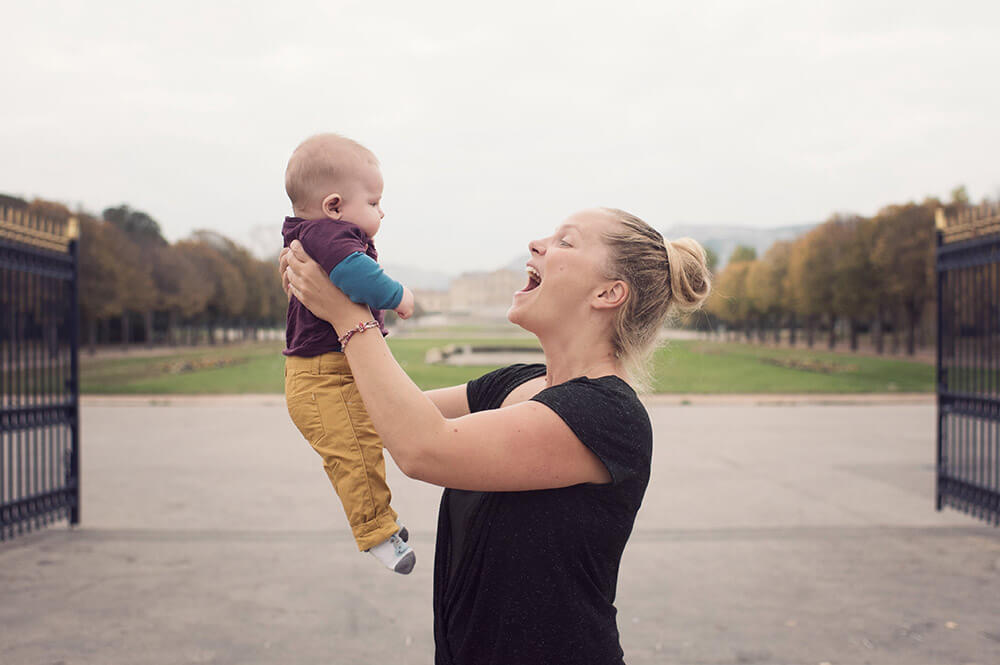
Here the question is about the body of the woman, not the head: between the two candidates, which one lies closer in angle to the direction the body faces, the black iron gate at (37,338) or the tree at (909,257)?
the black iron gate

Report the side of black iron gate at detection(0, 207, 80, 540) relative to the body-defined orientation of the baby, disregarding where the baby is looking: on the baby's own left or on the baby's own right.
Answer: on the baby's own left

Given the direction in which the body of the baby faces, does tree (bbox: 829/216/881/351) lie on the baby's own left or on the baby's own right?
on the baby's own left

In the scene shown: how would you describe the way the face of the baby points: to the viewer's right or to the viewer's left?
to the viewer's right

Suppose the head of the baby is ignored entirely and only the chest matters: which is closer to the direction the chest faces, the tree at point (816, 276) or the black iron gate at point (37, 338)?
the tree

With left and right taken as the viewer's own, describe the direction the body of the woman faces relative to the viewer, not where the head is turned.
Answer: facing to the left of the viewer

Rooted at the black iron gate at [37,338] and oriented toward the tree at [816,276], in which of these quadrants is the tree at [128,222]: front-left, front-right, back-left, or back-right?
front-left

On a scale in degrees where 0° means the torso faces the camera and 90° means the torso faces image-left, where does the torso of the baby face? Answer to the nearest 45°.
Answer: approximately 270°

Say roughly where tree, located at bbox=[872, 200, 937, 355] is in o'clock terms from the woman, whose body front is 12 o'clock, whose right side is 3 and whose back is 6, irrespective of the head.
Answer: The tree is roughly at 4 o'clock from the woman.

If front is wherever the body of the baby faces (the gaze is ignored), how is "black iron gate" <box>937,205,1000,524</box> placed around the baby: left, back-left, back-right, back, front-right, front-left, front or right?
front-left
